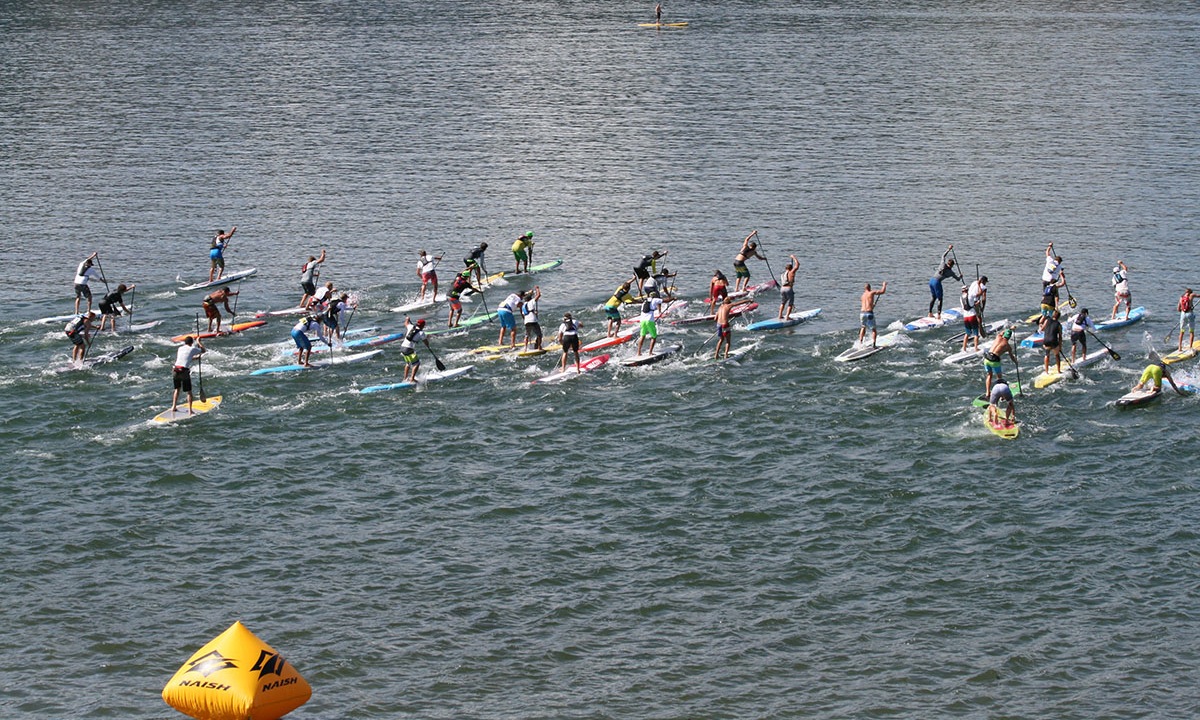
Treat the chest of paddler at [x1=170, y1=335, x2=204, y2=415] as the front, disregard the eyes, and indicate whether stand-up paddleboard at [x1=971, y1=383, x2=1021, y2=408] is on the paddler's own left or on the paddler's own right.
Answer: on the paddler's own right

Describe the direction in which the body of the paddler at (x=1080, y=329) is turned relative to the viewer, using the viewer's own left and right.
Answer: facing away from the viewer and to the right of the viewer

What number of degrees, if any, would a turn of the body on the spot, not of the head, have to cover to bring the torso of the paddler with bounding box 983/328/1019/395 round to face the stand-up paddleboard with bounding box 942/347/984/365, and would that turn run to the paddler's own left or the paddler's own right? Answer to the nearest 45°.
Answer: approximately 45° to the paddler's own left

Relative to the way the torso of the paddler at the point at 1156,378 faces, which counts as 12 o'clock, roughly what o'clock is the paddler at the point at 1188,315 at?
the paddler at the point at 1188,315 is roughly at 11 o'clock from the paddler at the point at 1156,378.

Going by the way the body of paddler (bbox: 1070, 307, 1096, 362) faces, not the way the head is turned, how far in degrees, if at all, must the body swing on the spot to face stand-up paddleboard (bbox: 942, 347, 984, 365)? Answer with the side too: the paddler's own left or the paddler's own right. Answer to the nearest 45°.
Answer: approximately 135° to the paddler's own left

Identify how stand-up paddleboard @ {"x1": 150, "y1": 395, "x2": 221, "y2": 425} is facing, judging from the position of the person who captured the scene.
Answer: facing away from the viewer and to the right of the viewer

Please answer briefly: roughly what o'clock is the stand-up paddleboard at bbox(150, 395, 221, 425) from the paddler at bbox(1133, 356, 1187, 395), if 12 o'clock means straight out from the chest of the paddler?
The stand-up paddleboard is roughly at 7 o'clock from the paddler.

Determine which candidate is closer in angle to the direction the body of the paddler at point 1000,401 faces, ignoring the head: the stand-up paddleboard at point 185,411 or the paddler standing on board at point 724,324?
the paddler standing on board

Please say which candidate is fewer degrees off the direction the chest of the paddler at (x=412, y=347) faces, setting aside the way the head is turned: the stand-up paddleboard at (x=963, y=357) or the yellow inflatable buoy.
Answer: the stand-up paddleboard

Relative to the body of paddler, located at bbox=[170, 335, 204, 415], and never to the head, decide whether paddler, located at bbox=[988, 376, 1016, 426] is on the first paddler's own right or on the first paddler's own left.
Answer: on the first paddler's own right

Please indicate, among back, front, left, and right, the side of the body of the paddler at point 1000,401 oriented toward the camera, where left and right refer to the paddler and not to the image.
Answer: back

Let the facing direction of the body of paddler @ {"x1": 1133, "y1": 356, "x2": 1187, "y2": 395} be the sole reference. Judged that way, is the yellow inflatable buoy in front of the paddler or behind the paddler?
behind
